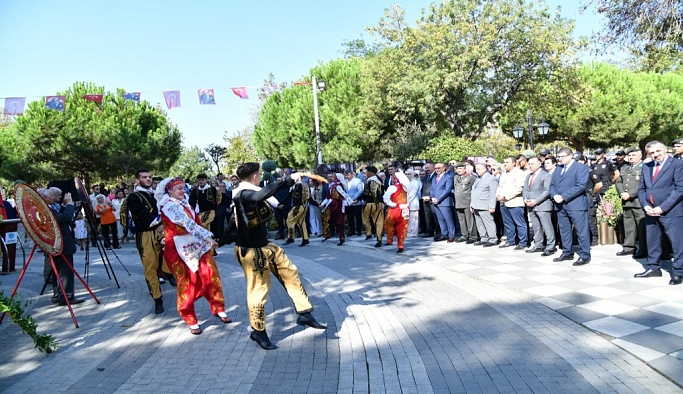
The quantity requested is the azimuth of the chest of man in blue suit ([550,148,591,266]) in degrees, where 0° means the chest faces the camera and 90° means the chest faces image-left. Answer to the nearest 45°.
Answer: approximately 45°

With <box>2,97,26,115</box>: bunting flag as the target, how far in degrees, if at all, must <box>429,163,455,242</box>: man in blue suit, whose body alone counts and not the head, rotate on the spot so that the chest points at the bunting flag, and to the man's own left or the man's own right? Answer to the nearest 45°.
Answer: approximately 45° to the man's own right

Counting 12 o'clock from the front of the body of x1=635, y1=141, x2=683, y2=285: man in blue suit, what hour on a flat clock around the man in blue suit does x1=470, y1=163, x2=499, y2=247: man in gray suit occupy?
The man in gray suit is roughly at 3 o'clock from the man in blue suit.

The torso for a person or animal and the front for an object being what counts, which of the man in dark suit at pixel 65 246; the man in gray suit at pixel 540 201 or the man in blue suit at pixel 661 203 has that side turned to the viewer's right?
the man in dark suit

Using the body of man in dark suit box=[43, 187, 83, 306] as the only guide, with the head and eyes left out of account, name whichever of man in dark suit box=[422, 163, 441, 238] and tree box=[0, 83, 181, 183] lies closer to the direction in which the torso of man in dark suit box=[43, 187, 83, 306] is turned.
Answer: the man in dark suit

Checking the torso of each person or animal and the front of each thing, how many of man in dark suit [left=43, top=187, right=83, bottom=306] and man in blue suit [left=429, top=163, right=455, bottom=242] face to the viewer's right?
1

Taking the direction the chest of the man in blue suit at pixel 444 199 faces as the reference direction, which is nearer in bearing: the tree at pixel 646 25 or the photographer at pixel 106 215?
the photographer

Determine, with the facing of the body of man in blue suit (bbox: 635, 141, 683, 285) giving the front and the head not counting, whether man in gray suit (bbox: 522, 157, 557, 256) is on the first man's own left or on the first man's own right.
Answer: on the first man's own right

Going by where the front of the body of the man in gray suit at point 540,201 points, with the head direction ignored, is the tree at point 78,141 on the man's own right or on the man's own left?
on the man's own right

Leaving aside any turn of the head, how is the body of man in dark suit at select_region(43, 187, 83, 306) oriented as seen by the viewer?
to the viewer's right
